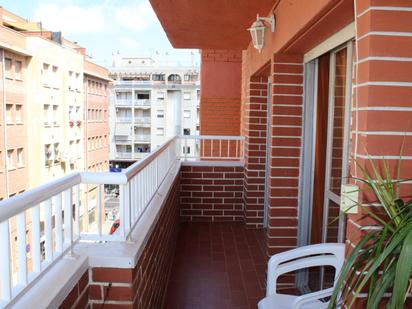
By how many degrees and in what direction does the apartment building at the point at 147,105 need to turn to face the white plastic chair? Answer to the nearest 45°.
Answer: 0° — it already faces it

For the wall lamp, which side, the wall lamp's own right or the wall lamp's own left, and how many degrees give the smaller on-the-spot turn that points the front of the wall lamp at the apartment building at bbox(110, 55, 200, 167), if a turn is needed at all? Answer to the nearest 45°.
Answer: approximately 90° to the wall lamp's own right

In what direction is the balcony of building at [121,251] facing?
to the viewer's left

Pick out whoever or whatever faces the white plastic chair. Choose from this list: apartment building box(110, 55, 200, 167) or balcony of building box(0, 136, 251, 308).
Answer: the apartment building

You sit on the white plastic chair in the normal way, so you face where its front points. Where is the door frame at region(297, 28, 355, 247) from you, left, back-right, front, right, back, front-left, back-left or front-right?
back-right

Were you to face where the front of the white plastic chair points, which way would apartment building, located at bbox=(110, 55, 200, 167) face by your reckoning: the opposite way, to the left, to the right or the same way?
to the left

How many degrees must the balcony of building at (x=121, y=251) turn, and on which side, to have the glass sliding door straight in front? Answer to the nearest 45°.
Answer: approximately 180°

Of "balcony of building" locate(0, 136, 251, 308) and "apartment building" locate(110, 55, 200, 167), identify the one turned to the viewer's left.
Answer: the balcony of building

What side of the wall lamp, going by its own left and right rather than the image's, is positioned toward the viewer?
left
